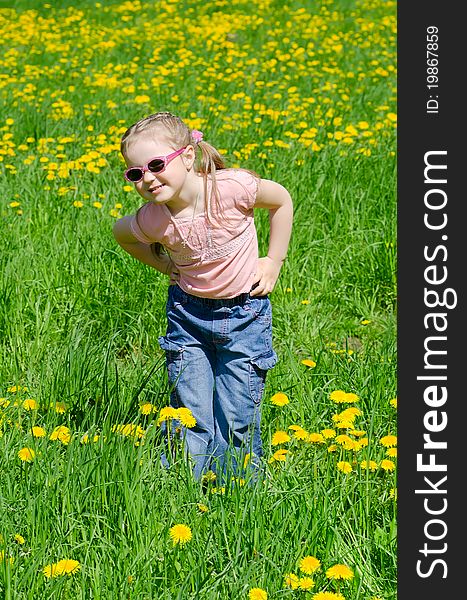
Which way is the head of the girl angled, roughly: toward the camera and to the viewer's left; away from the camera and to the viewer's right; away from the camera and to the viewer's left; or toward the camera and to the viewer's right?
toward the camera and to the viewer's left

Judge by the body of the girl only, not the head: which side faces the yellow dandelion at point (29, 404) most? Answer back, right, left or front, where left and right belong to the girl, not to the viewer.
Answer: right

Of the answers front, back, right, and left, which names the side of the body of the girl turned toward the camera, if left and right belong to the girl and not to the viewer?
front

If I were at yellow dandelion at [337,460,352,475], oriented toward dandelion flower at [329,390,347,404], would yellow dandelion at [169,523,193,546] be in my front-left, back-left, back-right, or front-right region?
back-left

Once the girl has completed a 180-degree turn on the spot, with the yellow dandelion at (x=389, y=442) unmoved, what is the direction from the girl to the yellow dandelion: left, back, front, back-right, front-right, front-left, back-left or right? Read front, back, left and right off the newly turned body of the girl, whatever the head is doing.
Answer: right
